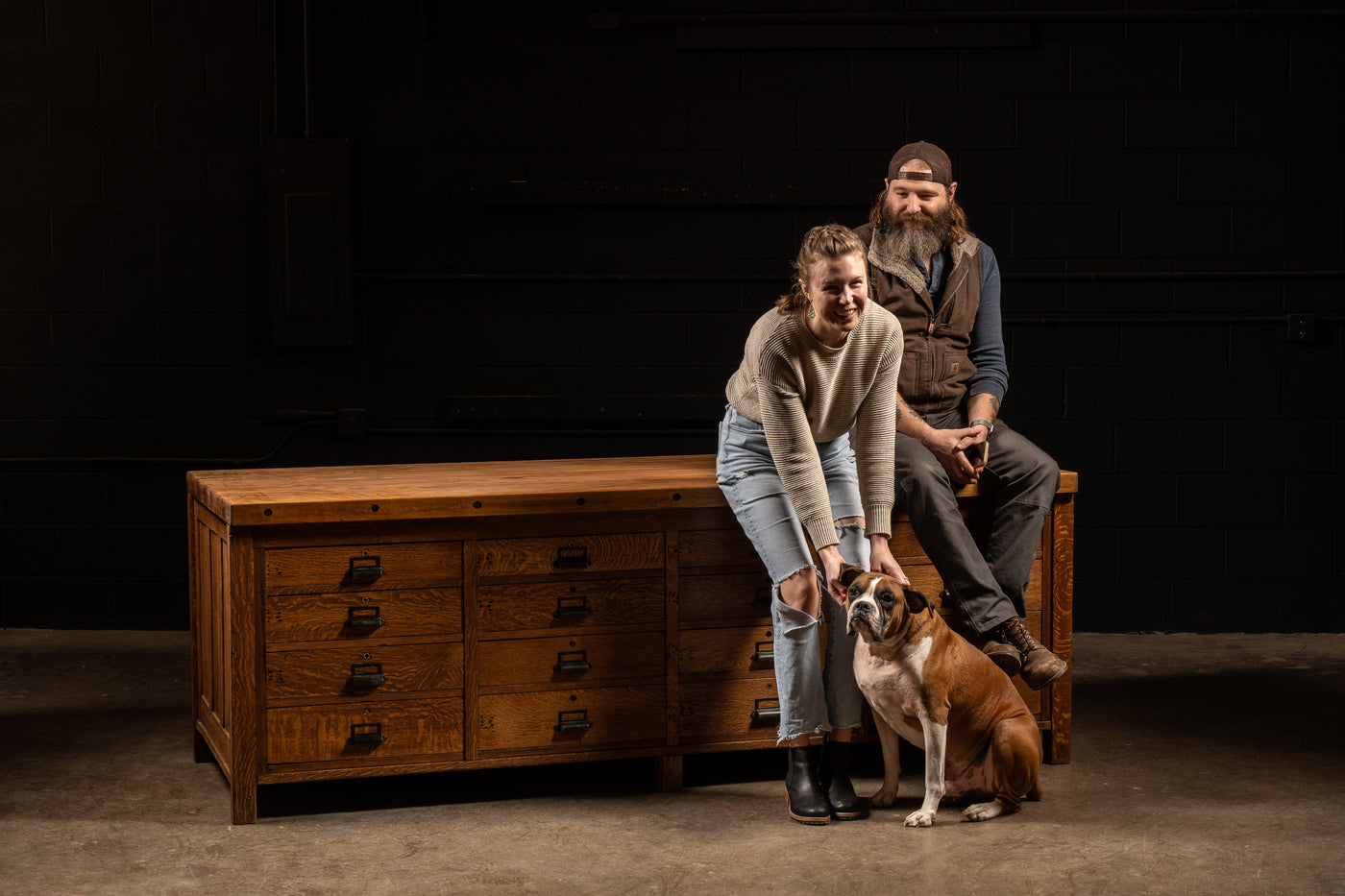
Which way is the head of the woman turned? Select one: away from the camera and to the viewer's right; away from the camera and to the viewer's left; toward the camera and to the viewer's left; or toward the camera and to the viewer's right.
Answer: toward the camera and to the viewer's right

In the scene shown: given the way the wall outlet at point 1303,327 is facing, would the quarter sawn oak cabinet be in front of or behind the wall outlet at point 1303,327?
in front

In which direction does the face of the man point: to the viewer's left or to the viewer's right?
to the viewer's left

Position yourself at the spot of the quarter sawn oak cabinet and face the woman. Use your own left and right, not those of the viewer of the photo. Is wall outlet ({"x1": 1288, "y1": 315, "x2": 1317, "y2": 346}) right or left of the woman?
left

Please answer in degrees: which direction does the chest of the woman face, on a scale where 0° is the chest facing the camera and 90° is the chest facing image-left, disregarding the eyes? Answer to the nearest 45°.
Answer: approximately 315°

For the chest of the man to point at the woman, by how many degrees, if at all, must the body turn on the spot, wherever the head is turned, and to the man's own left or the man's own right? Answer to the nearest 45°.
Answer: approximately 45° to the man's own right

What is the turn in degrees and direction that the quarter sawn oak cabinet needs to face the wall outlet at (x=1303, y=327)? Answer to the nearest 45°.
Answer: approximately 135° to its left

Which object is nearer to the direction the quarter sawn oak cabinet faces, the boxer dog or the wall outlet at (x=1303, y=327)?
the boxer dog

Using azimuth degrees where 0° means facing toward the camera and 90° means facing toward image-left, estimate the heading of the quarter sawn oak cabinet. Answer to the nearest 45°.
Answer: approximately 0°

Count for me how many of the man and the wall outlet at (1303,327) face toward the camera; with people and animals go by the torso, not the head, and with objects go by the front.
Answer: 2

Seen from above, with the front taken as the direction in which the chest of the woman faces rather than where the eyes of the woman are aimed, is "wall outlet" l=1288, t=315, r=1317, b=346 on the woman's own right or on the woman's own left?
on the woman's own left

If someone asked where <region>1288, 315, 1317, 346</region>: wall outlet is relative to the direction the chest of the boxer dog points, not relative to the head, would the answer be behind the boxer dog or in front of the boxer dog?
behind
